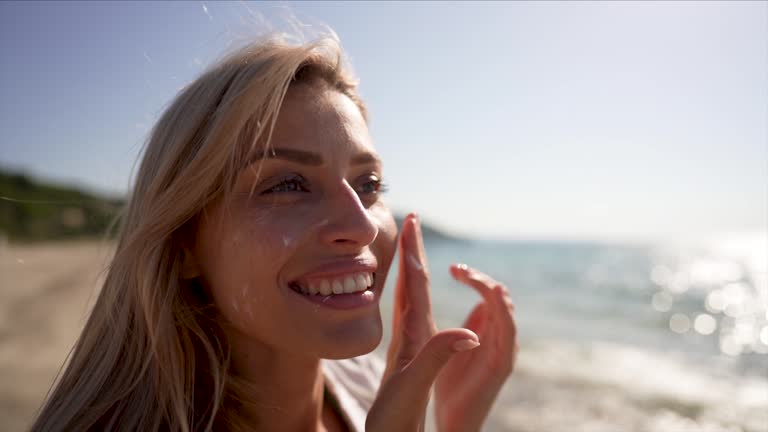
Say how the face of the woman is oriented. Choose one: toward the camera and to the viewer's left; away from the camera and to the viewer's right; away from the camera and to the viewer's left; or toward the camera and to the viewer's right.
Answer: toward the camera and to the viewer's right

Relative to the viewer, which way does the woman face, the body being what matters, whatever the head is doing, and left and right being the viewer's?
facing the viewer and to the right of the viewer
